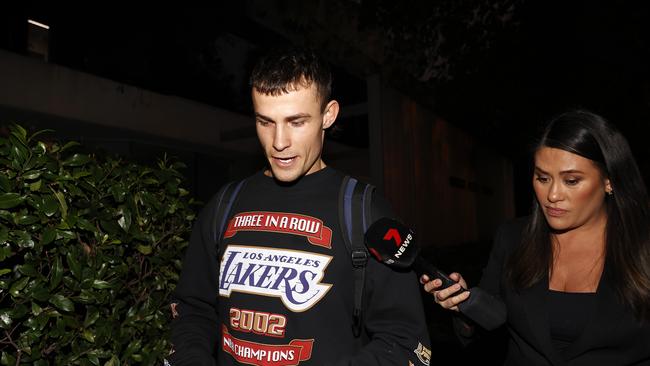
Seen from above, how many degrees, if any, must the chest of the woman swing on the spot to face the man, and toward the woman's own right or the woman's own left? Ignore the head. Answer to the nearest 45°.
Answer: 0° — they already face them

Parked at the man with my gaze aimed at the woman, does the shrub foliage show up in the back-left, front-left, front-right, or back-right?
back-left

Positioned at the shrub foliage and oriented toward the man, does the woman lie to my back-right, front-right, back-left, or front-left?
front-left

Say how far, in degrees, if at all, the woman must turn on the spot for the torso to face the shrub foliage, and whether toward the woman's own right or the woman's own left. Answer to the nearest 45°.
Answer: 0° — they already face it

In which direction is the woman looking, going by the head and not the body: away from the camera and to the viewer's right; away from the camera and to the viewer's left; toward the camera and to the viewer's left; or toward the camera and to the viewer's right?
toward the camera and to the viewer's left
